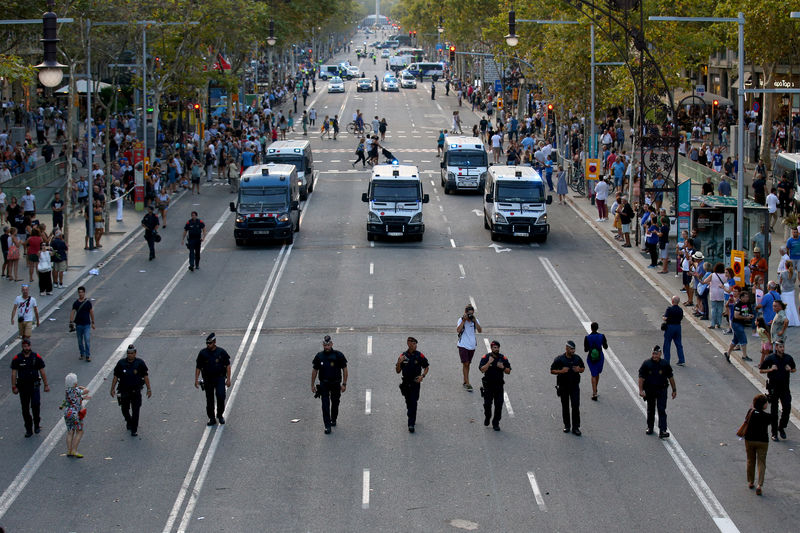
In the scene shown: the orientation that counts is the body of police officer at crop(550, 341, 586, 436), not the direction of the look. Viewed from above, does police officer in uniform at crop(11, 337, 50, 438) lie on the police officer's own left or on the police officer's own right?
on the police officer's own right

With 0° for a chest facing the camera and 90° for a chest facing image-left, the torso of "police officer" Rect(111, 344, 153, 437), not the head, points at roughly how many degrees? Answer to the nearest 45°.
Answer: approximately 0°

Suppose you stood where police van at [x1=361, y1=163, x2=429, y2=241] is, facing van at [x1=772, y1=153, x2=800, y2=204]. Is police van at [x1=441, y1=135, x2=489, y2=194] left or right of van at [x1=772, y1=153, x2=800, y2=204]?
left

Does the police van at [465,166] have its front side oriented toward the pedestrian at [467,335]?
yes

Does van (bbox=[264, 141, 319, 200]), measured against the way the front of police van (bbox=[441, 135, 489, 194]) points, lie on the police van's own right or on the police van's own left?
on the police van's own right

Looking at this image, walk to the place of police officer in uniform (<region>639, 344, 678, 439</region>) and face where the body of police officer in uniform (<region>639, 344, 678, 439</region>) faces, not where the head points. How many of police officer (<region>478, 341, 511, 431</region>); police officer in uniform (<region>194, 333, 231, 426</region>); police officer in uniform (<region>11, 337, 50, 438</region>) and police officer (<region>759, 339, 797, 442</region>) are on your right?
3

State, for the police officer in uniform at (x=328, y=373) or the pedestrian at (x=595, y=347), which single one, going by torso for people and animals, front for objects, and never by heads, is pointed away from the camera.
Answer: the pedestrian

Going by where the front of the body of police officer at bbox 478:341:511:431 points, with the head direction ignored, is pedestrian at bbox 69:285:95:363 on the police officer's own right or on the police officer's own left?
on the police officer's own right

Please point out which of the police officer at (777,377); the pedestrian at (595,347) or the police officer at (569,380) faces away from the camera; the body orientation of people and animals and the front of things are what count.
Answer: the pedestrian

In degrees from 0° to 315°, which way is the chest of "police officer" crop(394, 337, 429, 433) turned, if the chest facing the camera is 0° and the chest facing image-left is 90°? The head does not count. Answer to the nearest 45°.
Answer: approximately 0°
